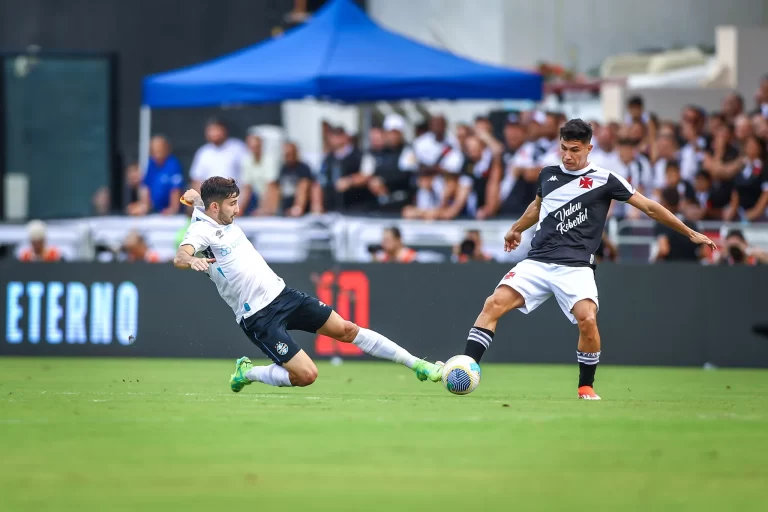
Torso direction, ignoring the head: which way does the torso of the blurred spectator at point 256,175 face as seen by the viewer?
toward the camera

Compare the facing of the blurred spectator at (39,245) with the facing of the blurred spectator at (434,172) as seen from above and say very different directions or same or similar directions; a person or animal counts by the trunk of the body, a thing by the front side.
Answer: same or similar directions

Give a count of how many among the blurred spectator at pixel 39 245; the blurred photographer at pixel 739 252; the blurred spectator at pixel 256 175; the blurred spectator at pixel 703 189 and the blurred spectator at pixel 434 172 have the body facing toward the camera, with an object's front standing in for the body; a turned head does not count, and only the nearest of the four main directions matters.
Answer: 5

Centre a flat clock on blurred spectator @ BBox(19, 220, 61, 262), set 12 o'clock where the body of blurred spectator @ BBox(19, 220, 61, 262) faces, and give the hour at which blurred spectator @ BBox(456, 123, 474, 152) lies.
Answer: blurred spectator @ BBox(456, 123, 474, 152) is roughly at 9 o'clock from blurred spectator @ BBox(19, 220, 61, 262).

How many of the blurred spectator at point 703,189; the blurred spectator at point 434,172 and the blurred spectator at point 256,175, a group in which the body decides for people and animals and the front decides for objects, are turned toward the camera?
3

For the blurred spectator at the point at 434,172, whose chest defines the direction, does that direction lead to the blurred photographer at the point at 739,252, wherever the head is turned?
no

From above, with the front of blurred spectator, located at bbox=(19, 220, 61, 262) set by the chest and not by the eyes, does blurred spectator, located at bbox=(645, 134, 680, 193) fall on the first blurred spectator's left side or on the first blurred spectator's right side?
on the first blurred spectator's left side

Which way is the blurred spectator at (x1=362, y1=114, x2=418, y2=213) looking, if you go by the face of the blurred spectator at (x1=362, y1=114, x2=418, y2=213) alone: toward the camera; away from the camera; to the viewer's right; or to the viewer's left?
toward the camera

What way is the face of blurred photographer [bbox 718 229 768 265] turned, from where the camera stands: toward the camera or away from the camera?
toward the camera

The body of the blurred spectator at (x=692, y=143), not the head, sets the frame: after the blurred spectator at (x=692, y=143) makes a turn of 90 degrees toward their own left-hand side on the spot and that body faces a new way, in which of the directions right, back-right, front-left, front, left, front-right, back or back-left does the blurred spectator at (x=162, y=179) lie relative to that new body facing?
back-right

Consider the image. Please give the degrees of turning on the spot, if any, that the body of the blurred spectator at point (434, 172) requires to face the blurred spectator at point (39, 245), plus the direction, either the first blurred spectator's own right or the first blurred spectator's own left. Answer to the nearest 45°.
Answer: approximately 90° to the first blurred spectator's own right

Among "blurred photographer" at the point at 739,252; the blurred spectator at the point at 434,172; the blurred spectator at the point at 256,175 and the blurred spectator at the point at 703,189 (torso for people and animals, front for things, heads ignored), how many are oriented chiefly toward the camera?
4

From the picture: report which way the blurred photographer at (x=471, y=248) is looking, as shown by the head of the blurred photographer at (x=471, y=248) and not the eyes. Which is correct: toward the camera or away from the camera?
toward the camera

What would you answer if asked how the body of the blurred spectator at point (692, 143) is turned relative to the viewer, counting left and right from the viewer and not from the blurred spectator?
facing the viewer and to the left of the viewer

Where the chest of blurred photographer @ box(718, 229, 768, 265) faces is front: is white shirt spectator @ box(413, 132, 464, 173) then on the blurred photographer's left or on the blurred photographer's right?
on the blurred photographer's right

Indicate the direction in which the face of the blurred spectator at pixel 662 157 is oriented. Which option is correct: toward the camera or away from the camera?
toward the camera

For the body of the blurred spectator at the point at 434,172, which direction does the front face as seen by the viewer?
toward the camera

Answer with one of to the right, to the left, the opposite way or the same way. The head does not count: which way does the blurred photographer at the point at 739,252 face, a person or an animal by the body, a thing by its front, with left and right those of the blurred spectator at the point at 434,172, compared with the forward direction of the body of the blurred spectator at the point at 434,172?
the same way
